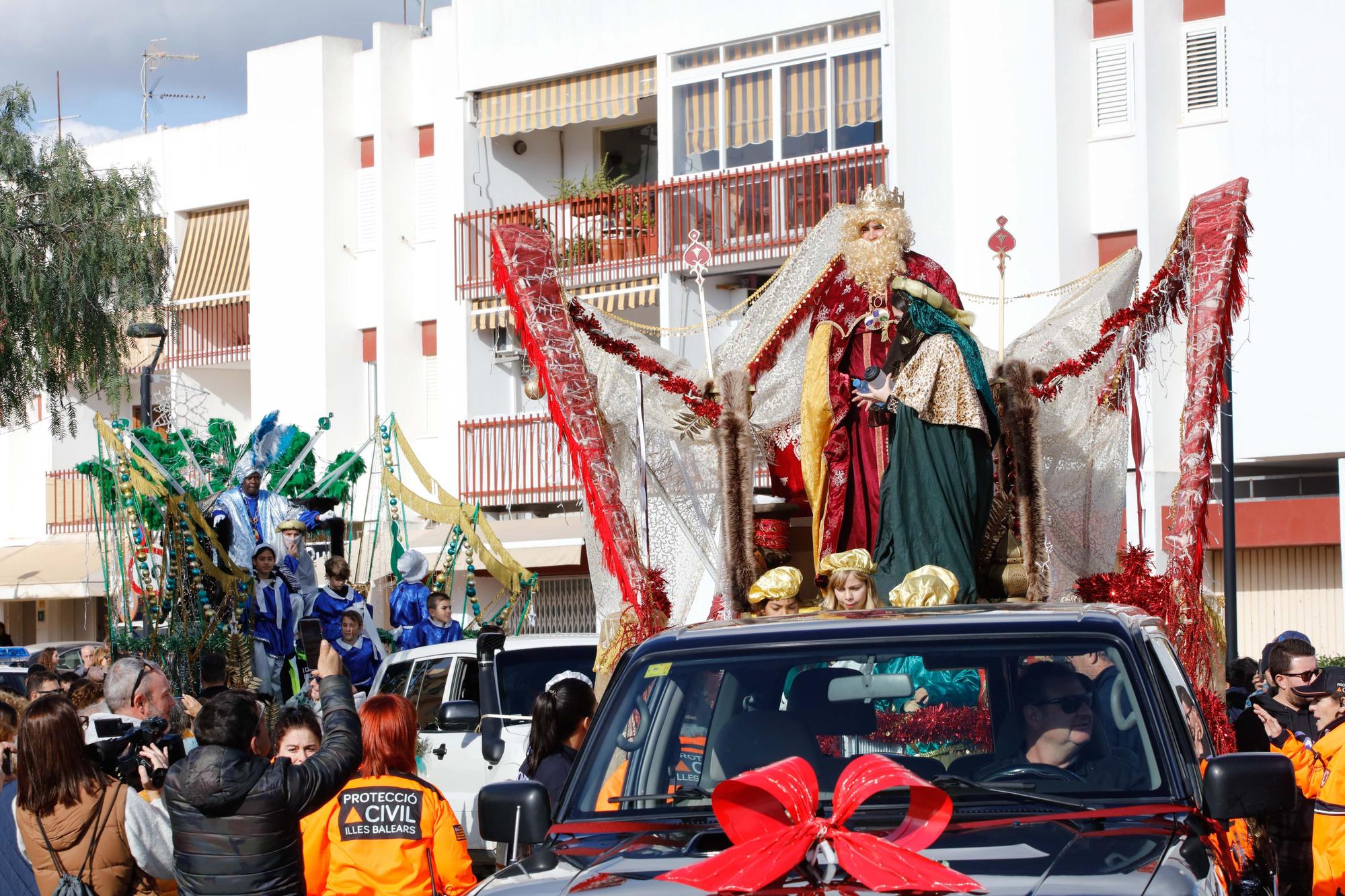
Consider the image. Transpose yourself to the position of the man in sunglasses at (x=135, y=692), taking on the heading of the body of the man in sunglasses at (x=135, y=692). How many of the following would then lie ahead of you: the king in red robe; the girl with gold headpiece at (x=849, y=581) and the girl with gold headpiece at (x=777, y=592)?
3

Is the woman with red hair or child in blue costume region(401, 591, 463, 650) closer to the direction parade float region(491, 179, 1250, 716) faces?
the woman with red hair

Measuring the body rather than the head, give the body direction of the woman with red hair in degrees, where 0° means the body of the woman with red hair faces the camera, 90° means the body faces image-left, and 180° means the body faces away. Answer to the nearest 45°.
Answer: approximately 180°

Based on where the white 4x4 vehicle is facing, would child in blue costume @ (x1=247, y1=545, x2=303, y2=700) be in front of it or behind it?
behind

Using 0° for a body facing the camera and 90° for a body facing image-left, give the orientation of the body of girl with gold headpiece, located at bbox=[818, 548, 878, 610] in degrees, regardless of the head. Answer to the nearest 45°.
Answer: approximately 0°

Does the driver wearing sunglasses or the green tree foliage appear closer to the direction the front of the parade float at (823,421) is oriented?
the driver wearing sunglasses

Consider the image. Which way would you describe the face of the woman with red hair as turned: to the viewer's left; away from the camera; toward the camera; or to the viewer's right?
away from the camera

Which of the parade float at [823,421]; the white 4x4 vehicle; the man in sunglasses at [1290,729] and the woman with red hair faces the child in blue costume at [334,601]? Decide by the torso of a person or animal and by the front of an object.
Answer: the woman with red hair

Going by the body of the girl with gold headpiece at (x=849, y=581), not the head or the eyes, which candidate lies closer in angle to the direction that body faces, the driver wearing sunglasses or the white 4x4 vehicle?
the driver wearing sunglasses
